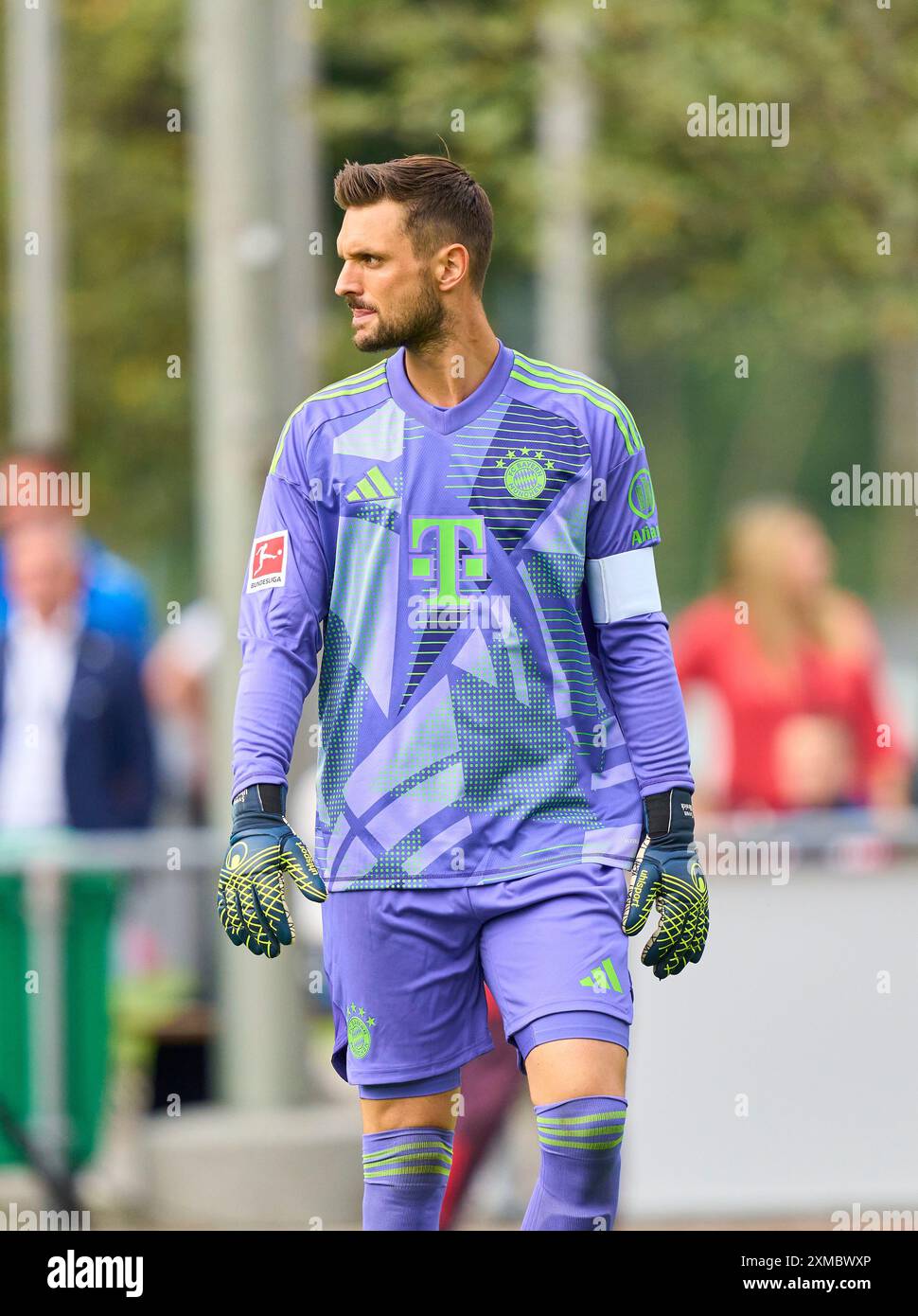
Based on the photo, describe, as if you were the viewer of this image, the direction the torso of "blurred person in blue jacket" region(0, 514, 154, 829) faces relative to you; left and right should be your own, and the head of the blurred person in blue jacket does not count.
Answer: facing the viewer

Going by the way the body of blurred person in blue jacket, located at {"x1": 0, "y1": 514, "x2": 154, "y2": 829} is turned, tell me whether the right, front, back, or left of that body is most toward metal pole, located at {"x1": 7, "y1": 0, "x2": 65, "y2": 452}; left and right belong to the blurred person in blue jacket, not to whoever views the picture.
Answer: back

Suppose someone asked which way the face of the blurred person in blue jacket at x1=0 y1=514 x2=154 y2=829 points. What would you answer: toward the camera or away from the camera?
toward the camera

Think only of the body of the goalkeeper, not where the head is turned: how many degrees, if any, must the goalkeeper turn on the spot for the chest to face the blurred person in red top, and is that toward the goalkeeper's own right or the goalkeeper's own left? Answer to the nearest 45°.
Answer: approximately 180°

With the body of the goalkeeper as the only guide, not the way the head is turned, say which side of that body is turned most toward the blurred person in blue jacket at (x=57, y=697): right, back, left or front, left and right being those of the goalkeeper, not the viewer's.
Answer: back

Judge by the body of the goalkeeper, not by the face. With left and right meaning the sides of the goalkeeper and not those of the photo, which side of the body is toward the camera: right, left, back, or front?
front

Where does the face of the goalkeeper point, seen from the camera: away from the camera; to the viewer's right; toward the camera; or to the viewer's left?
to the viewer's left

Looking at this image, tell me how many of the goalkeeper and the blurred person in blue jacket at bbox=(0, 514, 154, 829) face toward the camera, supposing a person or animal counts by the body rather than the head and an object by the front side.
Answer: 2

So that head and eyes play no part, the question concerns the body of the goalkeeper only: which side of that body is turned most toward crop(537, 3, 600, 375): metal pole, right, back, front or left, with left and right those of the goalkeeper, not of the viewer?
back

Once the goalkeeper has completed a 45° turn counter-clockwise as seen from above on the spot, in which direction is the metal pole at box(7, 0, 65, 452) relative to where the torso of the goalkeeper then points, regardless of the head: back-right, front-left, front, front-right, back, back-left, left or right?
back-left

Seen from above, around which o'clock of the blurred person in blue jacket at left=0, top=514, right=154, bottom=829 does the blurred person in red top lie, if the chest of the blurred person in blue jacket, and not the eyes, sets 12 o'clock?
The blurred person in red top is roughly at 9 o'clock from the blurred person in blue jacket.

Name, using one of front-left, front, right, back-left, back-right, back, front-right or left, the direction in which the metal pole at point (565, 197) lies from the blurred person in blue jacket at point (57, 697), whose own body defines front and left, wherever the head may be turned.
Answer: back-left

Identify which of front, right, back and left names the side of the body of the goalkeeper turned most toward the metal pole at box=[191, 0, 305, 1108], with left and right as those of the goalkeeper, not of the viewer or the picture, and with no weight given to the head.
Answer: back
